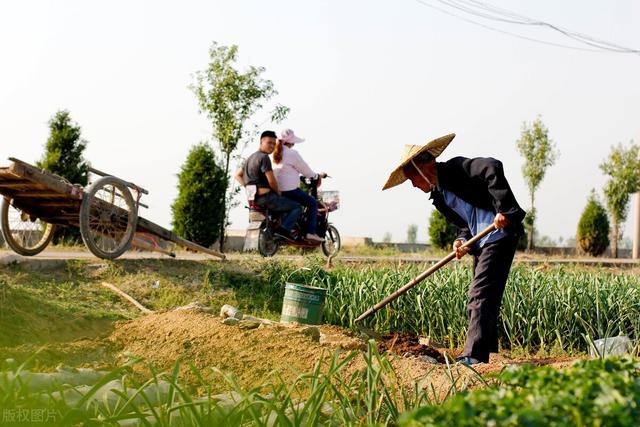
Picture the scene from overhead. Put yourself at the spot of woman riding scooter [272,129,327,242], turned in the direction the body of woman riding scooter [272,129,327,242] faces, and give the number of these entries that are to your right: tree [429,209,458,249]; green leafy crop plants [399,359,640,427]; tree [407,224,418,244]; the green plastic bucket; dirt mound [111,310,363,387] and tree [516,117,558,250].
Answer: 3

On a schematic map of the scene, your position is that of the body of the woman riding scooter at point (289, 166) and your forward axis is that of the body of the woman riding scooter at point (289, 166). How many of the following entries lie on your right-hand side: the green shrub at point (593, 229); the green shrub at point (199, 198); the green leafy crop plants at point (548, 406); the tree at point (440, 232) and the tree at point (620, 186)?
1

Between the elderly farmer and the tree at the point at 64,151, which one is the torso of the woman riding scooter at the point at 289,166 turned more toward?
the elderly farmer

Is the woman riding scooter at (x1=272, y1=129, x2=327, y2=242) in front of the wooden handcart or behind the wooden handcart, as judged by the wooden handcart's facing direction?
in front

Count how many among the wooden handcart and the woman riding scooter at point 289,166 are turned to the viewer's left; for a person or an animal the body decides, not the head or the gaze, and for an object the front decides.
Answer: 0

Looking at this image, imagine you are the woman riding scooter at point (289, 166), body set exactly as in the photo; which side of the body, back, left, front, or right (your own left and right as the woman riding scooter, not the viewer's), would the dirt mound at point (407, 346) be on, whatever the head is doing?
right

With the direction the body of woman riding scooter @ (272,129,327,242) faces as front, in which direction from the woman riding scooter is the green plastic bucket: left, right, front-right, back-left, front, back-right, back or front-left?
right

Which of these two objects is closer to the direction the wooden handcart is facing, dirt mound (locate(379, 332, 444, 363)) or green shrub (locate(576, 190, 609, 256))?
the green shrub

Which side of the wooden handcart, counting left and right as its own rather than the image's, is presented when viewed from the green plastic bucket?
right

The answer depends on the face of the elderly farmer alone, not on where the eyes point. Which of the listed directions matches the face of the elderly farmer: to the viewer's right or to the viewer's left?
to the viewer's left

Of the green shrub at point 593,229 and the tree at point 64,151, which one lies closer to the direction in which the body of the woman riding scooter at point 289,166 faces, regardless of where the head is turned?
the green shrub

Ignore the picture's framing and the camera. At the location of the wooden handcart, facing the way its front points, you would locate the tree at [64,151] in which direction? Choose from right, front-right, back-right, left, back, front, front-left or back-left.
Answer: front-left

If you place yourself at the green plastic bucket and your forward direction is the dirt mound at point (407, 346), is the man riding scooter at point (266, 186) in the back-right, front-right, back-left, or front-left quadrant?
back-left

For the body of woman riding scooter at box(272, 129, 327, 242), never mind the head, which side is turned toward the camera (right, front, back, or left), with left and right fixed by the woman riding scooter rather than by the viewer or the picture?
right

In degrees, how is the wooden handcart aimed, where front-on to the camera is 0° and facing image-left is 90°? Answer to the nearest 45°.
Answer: approximately 225°

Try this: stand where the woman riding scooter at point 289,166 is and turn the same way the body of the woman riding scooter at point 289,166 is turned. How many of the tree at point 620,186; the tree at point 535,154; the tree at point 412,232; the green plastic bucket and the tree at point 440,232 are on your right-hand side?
1

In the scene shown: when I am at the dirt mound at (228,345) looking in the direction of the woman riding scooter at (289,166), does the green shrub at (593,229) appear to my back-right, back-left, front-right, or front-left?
front-right

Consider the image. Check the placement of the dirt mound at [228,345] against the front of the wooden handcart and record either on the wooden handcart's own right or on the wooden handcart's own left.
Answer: on the wooden handcart's own right

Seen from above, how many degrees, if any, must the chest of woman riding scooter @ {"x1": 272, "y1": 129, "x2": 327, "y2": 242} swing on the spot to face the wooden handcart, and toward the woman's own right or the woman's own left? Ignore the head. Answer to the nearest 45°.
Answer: approximately 135° to the woman's own right

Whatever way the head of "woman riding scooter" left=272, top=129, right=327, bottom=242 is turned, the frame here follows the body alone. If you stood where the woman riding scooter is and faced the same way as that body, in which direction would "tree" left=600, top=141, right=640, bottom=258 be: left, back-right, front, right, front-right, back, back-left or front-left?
front-left
